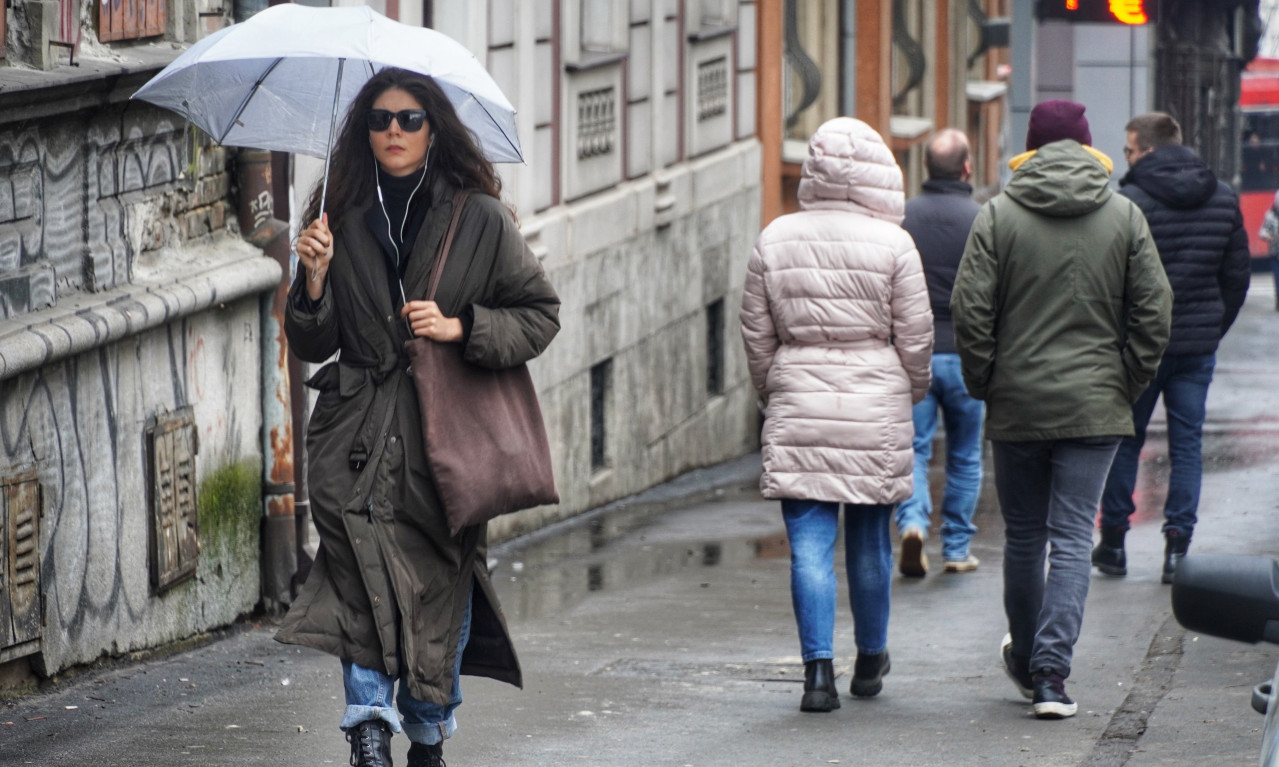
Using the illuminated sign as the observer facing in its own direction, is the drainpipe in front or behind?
in front

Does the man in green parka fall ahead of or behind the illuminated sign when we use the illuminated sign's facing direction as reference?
ahead

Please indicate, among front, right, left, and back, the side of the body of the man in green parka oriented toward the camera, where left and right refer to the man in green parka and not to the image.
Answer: back

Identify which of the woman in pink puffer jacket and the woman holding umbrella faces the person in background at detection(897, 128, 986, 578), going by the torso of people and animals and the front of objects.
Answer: the woman in pink puffer jacket

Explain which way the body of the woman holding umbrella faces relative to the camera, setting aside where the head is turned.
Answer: toward the camera

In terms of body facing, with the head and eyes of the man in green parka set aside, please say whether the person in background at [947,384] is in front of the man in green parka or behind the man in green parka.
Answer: in front

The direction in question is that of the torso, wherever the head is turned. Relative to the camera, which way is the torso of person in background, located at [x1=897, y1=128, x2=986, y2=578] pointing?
away from the camera

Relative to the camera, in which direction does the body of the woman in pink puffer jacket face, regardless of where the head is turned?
away from the camera

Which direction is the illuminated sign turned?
toward the camera

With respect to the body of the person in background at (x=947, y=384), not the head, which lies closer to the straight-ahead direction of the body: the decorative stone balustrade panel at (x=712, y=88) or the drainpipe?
the decorative stone balustrade panel

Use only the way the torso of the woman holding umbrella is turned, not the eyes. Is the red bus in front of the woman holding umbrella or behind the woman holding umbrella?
behind

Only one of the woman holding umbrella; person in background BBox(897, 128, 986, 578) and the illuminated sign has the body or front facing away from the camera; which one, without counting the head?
the person in background

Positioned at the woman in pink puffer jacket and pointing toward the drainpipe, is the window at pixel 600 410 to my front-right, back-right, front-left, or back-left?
front-right

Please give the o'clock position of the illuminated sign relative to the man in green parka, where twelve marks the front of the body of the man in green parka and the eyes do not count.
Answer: The illuminated sign is roughly at 12 o'clock from the man in green parka.
